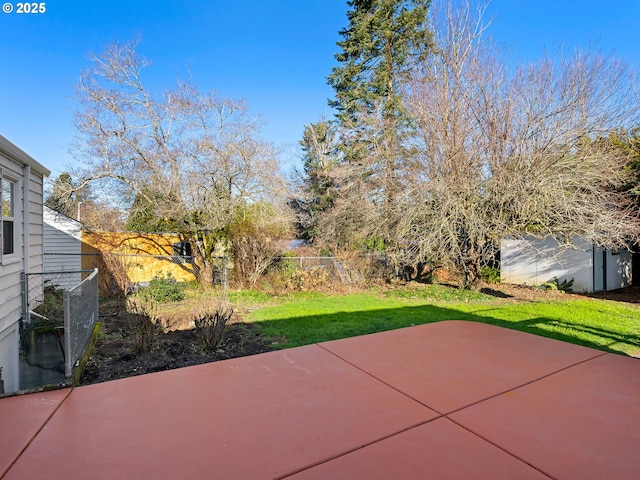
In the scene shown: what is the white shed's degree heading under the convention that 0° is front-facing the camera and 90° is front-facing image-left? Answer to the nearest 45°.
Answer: approximately 315°

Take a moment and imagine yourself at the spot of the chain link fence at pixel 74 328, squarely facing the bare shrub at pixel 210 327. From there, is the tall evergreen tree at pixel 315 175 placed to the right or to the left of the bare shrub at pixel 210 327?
left

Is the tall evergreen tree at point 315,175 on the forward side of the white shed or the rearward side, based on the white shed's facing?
on the rearward side

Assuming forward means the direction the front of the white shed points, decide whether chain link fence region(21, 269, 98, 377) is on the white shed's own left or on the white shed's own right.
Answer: on the white shed's own right

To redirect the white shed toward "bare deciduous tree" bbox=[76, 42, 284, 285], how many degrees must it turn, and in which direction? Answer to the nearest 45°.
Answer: approximately 90° to its right

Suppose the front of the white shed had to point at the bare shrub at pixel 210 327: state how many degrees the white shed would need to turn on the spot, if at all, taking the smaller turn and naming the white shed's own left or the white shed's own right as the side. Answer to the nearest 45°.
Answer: approximately 45° to the white shed's own right

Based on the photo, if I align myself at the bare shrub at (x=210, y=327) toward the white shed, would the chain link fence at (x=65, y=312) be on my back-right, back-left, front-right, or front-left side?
back-left

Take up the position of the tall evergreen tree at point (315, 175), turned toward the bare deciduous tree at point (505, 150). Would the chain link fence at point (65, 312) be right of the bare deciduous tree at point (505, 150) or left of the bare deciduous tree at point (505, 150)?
right

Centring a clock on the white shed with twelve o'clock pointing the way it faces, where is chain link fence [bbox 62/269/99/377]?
The chain link fence is roughly at 2 o'clock from the white shed.
